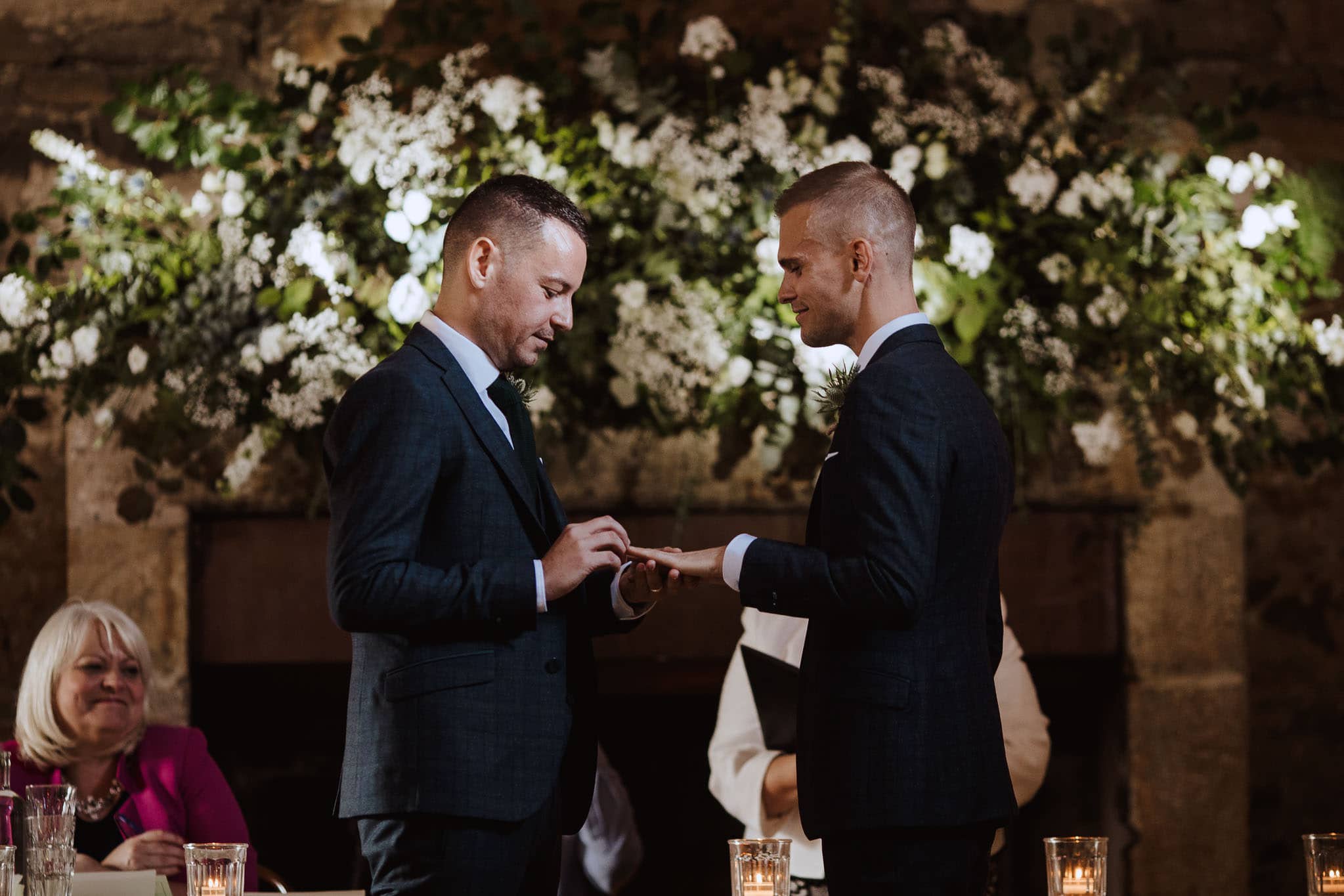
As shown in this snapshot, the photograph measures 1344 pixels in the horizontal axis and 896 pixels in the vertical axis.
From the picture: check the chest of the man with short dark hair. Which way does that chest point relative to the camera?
to the viewer's right

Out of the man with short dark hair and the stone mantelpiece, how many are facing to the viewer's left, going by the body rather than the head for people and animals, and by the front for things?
0

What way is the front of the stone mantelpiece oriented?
toward the camera

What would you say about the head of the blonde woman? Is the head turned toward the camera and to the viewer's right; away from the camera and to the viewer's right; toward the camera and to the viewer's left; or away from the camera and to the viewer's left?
toward the camera and to the viewer's right

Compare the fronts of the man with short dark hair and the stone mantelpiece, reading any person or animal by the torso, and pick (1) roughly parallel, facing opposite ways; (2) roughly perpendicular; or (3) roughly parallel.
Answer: roughly perpendicular

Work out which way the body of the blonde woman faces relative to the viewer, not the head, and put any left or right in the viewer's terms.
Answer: facing the viewer and to the left of the viewer

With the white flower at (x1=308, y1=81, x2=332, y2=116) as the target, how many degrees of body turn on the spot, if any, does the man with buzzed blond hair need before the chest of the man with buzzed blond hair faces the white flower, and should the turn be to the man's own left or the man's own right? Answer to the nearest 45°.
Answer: approximately 45° to the man's own right

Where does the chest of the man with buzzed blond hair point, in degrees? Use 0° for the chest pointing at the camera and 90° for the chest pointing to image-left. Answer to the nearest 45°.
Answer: approximately 90°

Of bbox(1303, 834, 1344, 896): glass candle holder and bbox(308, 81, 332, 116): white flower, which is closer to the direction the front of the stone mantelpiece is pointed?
the glass candle holder

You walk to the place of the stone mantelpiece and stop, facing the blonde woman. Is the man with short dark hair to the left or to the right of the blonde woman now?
left

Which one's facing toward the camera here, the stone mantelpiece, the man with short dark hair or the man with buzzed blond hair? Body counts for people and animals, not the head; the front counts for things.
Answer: the stone mantelpiece

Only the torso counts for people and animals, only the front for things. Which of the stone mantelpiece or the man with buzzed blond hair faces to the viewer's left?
the man with buzzed blond hair

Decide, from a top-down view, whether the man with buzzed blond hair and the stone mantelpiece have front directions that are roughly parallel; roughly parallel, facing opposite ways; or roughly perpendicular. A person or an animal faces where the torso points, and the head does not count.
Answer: roughly perpendicular
